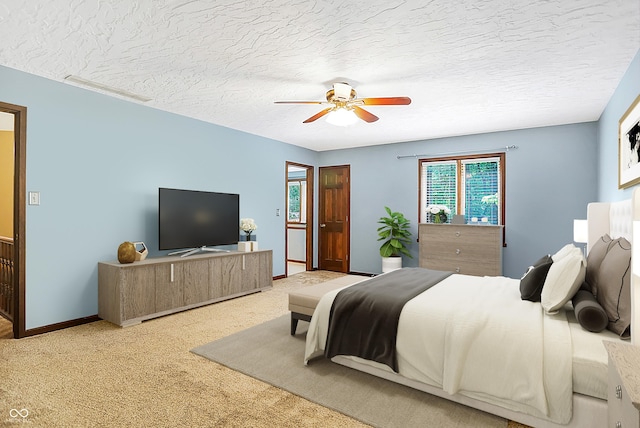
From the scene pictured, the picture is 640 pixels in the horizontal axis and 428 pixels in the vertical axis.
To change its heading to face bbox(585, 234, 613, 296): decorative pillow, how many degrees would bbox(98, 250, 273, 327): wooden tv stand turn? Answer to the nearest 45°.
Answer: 0° — it already faces it

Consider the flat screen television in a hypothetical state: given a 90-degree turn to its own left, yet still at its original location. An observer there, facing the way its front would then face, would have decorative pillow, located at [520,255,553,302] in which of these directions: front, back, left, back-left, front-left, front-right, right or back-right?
right

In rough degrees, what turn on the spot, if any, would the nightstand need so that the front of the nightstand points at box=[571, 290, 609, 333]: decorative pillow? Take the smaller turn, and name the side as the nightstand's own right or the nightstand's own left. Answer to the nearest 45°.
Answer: approximately 90° to the nightstand's own right

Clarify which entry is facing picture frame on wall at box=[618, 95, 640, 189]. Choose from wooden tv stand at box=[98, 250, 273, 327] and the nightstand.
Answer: the wooden tv stand

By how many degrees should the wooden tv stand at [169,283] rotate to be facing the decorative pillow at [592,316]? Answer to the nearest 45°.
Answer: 0° — it already faces it

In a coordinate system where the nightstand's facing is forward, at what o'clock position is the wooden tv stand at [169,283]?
The wooden tv stand is roughly at 12 o'clock from the nightstand.

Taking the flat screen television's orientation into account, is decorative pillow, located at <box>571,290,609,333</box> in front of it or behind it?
in front

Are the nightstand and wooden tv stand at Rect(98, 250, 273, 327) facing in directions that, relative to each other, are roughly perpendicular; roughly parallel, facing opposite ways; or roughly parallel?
roughly parallel, facing opposite ways

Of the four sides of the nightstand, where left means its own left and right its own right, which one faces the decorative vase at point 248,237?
front

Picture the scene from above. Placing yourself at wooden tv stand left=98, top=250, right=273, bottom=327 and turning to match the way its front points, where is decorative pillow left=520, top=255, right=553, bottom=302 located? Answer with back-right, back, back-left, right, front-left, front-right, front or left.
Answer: front

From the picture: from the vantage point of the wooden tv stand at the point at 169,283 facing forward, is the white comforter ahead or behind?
ahead

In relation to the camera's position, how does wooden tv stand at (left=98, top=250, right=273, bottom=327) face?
facing the viewer and to the right of the viewer

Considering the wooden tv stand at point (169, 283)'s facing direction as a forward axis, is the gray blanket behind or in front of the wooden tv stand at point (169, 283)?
in front

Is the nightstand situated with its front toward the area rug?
yes

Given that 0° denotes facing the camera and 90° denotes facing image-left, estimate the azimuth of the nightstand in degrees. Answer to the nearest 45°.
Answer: approximately 90°

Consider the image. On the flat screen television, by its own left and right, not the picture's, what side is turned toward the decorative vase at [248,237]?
left

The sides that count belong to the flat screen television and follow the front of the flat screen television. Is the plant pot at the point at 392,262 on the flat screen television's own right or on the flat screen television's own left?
on the flat screen television's own left

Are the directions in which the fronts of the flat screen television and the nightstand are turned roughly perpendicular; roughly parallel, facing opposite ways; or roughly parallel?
roughly parallel, facing opposite ways

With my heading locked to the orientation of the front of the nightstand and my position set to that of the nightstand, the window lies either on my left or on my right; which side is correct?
on my right
